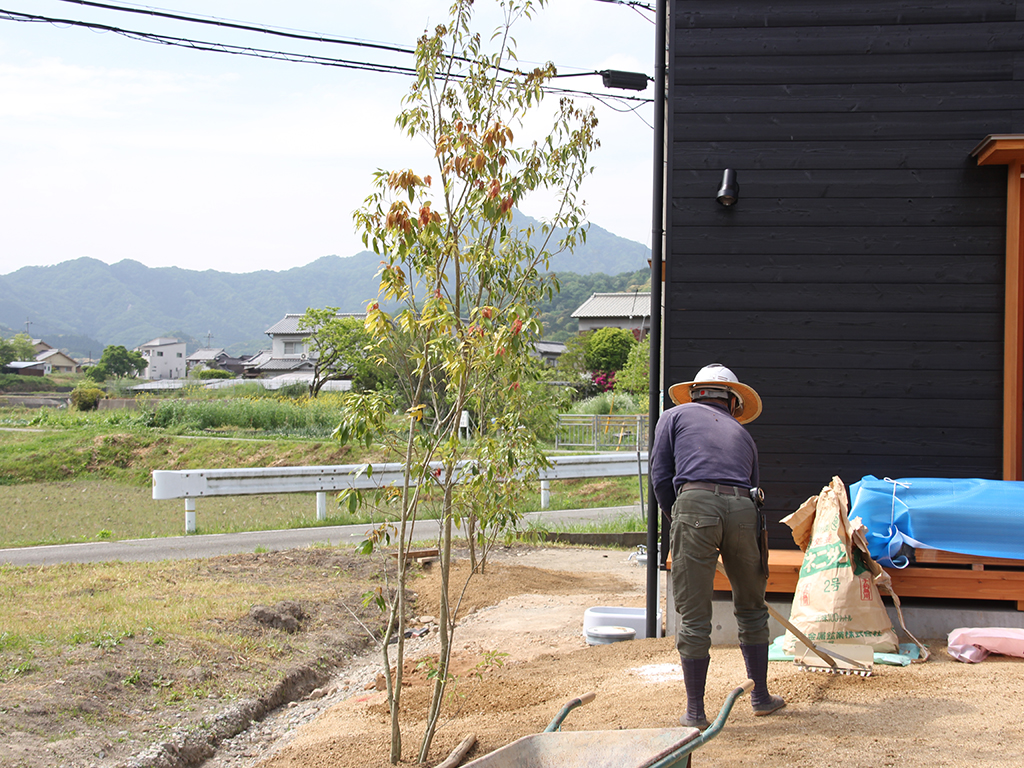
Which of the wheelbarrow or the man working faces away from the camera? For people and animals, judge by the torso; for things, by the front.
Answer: the man working

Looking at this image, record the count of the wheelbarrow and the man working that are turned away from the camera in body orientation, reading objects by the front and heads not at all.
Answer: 1

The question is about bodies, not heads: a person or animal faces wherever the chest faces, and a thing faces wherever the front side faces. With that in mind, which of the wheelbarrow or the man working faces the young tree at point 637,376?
the man working

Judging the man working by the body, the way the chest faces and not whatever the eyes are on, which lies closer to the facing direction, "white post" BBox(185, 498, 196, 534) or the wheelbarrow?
the white post

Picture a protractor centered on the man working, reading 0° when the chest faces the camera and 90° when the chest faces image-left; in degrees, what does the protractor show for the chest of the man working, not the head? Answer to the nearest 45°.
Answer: approximately 180°

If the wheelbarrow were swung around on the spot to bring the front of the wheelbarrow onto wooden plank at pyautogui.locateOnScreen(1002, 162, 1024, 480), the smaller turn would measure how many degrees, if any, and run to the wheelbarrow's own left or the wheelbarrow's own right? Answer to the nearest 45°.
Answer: approximately 180°

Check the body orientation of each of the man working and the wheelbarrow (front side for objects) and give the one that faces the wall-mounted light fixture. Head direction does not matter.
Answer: the man working

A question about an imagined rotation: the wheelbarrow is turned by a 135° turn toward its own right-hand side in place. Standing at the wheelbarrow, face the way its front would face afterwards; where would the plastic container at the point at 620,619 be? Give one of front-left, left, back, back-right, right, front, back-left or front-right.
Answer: front

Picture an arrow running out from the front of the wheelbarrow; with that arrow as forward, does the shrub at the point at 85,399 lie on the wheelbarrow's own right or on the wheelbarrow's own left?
on the wheelbarrow's own right

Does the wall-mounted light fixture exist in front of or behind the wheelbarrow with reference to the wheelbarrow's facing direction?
behind

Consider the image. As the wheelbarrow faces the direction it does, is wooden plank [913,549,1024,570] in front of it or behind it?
behind
